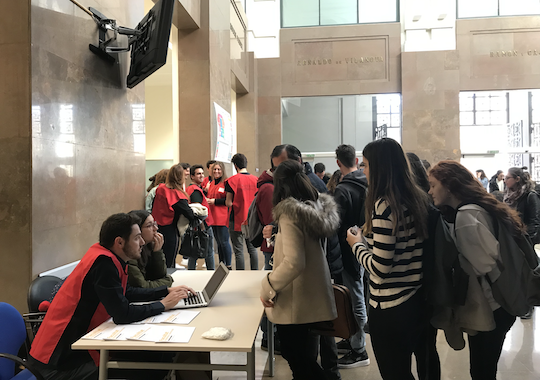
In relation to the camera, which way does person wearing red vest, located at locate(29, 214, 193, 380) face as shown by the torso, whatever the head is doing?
to the viewer's right

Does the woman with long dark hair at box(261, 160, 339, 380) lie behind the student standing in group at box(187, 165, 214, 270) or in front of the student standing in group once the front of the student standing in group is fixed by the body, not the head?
in front

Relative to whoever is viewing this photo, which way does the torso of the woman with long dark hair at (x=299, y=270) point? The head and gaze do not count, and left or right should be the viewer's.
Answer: facing away from the viewer and to the left of the viewer

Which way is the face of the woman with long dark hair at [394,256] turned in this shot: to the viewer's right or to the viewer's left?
to the viewer's left

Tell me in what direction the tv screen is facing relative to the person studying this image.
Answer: facing away from the viewer and to the right of the viewer

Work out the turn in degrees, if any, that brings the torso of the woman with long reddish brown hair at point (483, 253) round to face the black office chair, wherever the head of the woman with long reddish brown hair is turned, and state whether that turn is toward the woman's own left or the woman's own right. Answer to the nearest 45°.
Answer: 0° — they already face it

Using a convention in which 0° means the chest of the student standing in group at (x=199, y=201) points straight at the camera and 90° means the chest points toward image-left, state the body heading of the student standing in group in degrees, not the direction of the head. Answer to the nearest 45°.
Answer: approximately 315°

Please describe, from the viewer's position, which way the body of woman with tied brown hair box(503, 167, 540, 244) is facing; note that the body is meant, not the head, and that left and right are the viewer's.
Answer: facing to the left of the viewer

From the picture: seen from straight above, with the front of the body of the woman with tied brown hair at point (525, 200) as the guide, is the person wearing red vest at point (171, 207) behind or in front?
in front

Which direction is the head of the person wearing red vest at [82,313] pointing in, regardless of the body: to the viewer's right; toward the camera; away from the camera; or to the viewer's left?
to the viewer's right

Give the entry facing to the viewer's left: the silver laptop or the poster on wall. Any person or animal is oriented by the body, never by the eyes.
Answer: the silver laptop

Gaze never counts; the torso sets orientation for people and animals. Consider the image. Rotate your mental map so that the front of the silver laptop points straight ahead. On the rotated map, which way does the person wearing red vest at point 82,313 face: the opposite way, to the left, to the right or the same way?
the opposite way

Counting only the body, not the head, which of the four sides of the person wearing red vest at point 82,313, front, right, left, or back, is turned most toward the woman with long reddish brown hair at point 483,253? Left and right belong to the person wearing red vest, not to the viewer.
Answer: front

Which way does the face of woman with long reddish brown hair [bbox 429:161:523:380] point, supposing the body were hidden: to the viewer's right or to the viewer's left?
to the viewer's left

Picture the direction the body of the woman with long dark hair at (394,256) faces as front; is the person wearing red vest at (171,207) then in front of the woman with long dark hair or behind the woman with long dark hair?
in front
